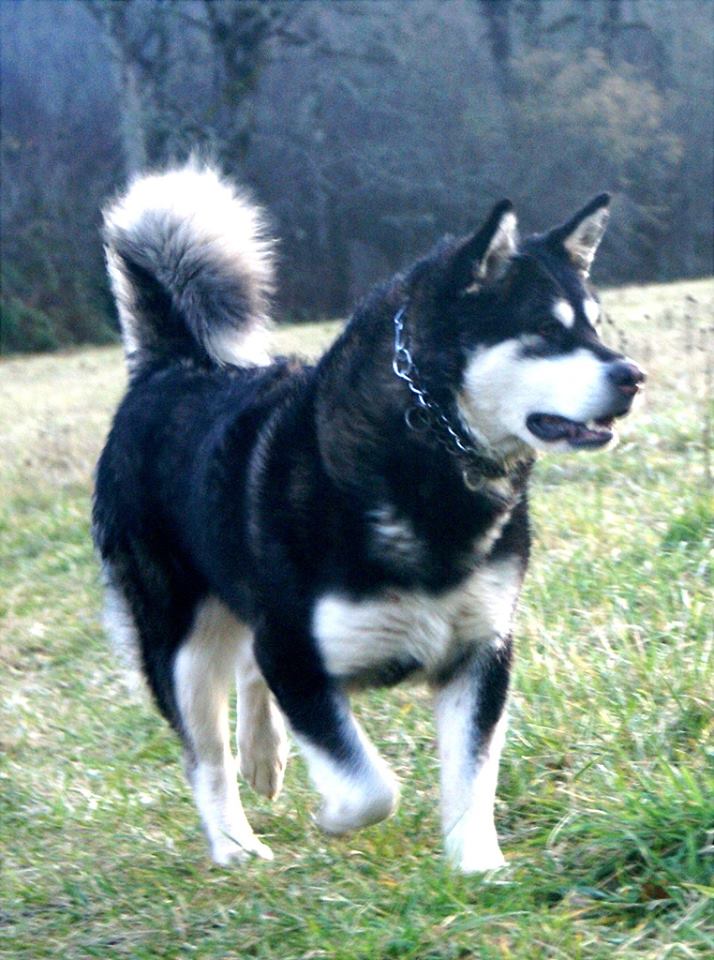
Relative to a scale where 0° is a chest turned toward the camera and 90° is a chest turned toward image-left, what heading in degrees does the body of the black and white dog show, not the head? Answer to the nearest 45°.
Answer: approximately 315°
